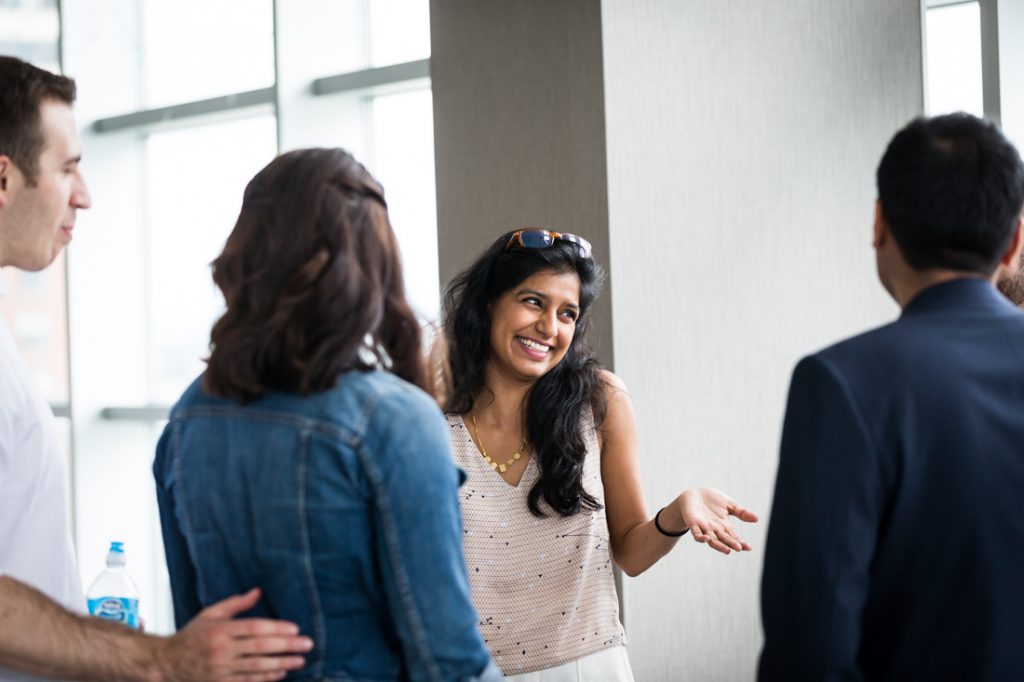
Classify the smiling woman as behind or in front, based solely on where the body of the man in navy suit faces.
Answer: in front

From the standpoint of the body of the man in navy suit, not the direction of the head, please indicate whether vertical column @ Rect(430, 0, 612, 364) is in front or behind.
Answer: in front

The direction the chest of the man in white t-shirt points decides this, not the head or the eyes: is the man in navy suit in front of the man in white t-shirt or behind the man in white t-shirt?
in front

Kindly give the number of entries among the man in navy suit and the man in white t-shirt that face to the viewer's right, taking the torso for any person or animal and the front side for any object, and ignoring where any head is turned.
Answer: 1

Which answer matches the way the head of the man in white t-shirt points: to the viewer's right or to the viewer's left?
to the viewer's right

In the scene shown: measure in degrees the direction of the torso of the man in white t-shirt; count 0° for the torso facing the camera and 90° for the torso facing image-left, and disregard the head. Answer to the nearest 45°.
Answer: approximately 270°

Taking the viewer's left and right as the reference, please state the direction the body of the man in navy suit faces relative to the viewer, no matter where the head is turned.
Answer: facing away from the viewer

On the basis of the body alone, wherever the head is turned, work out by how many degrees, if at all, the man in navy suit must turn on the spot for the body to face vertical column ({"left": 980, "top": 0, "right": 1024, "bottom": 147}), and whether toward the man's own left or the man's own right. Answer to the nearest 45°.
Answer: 0° — they already face it

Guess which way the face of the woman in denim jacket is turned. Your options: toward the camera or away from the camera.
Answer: away from the camera
